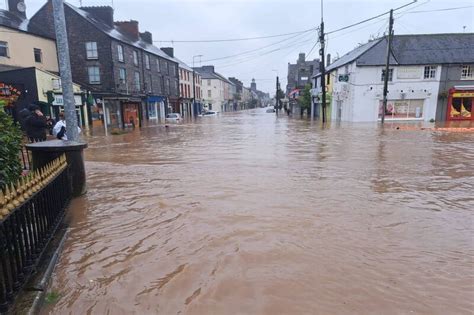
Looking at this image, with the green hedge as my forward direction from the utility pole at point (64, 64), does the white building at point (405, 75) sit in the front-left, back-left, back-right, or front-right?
back-left

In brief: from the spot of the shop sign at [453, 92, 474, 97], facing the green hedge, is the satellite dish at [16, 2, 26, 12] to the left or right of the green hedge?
right

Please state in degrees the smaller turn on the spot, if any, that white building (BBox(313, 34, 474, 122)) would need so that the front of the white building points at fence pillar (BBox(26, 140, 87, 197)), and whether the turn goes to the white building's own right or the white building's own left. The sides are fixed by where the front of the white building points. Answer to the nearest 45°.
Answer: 0° — it already faces it

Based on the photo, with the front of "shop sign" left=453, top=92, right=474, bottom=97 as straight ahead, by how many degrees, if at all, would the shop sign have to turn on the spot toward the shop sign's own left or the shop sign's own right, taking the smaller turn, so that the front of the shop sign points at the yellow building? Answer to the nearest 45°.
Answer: approximately 45° to the shop sign's own right

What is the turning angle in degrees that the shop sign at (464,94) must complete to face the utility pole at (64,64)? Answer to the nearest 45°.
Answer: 0° — it already faces it
